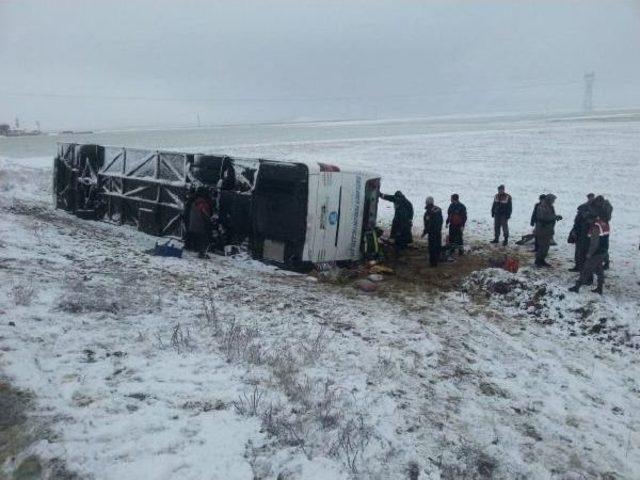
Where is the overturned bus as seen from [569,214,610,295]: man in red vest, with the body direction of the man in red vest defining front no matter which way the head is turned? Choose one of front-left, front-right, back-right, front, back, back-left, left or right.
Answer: front

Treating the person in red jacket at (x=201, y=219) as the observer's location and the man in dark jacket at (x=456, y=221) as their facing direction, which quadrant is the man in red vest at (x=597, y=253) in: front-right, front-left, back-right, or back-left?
front-right

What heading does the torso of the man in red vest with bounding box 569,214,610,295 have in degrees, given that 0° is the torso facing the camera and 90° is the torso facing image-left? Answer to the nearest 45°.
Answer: approximately 90°

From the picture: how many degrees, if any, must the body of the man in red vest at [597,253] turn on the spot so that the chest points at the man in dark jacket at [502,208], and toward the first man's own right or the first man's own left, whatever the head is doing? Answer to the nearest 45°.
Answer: approximately 45° to the first man's own right

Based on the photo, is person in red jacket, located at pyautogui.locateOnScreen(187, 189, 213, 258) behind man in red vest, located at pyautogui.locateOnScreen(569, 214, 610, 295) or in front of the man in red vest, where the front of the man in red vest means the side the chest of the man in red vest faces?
in front
